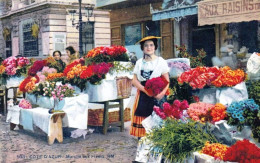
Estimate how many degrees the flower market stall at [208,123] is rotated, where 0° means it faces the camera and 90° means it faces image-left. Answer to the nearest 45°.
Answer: approximately 0°

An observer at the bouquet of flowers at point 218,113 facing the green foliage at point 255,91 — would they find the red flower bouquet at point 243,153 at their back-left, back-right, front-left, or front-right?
back-right

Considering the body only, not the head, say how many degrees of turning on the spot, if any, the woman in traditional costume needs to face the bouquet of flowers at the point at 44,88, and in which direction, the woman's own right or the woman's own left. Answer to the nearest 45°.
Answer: approximately 135° to the woman's own right

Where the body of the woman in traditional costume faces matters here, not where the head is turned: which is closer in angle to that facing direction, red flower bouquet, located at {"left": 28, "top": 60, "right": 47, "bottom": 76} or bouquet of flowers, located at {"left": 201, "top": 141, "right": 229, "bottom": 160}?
the bouquet of flowers

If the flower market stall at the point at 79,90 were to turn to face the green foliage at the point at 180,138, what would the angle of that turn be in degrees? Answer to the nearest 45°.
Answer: approximately 45° to its left

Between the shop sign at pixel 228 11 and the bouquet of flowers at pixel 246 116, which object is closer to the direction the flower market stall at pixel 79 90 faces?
the bouquet of flowers

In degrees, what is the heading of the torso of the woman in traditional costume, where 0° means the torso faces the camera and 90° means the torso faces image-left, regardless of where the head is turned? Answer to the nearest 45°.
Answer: approximately 0°

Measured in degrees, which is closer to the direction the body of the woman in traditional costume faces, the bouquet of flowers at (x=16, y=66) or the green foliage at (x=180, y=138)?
the green foliage

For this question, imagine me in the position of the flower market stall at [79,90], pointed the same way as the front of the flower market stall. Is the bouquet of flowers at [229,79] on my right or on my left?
on my left
